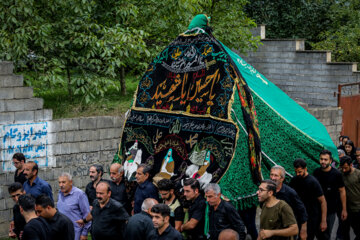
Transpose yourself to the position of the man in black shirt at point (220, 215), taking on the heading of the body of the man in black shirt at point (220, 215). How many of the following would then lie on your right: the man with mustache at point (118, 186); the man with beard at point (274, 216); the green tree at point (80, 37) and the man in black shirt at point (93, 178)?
3

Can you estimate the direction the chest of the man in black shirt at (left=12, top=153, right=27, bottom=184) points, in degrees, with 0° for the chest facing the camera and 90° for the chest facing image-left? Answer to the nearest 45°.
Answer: approximately 45°

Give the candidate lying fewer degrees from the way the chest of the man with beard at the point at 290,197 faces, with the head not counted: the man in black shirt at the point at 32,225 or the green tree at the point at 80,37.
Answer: the man in black shirt

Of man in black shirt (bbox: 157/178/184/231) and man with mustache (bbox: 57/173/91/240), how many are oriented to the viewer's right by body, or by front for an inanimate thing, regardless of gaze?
0

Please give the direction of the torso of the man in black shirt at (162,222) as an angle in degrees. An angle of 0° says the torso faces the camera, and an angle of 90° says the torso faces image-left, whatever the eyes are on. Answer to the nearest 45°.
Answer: approximately 45°

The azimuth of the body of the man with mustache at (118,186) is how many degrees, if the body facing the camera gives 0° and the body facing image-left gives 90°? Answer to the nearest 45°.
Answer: approximately 45°

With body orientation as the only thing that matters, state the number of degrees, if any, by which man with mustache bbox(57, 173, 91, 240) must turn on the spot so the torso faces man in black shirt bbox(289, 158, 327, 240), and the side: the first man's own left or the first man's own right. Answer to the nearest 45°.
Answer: approximately 135° to the first man's own left

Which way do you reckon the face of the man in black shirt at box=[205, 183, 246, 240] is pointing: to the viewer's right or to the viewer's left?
to the viewer's left

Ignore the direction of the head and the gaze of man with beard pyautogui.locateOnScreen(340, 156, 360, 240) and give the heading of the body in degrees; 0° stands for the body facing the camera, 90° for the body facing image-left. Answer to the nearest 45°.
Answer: approximately 45°

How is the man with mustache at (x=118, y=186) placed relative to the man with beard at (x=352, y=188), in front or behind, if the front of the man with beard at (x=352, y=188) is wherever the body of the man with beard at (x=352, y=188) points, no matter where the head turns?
in front

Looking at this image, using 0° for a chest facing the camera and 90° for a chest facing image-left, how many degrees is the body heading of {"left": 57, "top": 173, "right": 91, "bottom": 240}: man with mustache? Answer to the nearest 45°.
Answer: approximately 45°

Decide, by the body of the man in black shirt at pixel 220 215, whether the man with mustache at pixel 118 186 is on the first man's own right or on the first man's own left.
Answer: on the first man's own right
